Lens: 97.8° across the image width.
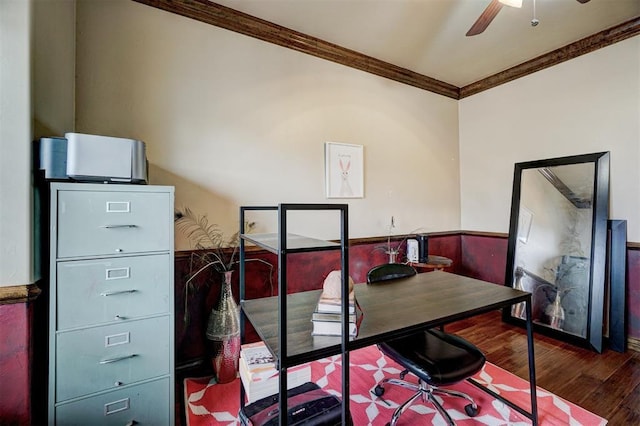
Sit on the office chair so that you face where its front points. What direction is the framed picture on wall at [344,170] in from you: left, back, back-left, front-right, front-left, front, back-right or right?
back

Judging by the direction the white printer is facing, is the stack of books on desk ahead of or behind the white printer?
ahead

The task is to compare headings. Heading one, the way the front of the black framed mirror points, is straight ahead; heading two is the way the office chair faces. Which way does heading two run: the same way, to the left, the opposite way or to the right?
to the left

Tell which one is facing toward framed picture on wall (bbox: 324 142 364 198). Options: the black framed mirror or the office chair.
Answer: the black framed mirror

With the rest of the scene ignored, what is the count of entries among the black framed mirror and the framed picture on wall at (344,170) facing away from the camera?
0

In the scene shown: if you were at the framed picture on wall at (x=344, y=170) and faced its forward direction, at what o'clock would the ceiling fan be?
The ceiling fan is roughly at 12 o'clock from the framed picture on wall.

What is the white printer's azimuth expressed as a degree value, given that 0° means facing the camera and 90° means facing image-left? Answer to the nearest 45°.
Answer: approximately 0°

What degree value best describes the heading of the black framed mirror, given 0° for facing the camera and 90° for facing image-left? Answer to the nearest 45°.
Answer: approximately 45°

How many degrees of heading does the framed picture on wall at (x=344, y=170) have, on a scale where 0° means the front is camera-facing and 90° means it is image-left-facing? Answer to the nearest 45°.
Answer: approximately 315°
